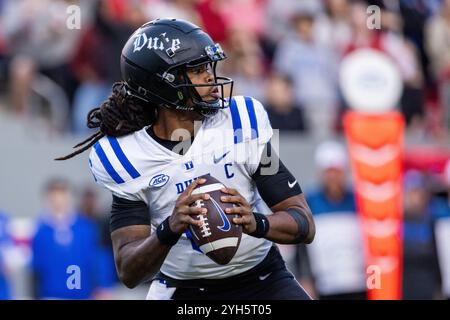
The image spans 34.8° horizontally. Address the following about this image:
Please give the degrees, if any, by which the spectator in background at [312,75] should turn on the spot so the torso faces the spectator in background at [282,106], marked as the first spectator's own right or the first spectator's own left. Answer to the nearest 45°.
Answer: approximately 45° to the first spectator's own right

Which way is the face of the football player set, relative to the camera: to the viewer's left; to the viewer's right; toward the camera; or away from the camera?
to the viewer's right

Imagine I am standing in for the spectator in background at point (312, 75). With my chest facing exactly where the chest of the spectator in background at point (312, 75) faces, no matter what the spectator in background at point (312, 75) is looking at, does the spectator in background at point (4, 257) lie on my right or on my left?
on my right

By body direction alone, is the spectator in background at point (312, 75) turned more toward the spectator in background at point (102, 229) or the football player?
the football player

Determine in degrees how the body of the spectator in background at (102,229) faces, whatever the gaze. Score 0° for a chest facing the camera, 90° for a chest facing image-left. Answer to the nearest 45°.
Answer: approximately 0°

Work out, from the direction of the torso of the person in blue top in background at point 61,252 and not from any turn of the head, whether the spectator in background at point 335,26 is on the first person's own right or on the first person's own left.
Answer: on the first person's own left
